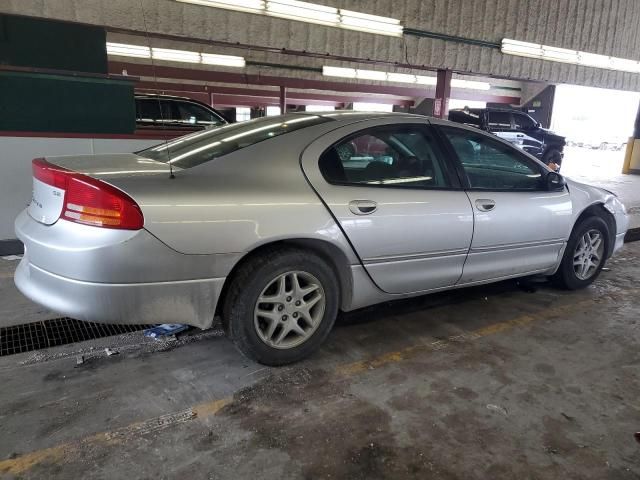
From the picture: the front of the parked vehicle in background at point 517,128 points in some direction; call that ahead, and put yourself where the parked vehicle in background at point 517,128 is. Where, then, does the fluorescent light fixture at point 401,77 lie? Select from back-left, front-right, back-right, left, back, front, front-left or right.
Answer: back-left

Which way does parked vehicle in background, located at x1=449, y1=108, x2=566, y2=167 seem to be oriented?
to the viewer's right

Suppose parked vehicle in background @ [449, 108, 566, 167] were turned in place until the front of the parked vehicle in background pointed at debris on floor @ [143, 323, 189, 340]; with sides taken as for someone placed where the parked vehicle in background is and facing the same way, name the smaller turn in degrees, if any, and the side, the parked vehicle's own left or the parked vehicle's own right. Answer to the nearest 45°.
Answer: approximately 90° to the parked vehicle's own right

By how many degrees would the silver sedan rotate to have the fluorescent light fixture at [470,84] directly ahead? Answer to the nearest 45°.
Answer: approximately 45° to its left

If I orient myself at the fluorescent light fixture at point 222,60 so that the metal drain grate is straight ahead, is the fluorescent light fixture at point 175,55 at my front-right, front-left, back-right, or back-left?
front-right

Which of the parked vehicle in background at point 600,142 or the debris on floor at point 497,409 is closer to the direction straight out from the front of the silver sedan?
the parked vehicle in background

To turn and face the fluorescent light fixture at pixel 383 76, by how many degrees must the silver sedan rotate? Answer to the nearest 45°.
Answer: approximately 45° to its left

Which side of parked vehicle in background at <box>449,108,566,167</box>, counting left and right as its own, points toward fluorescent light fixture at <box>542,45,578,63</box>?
right

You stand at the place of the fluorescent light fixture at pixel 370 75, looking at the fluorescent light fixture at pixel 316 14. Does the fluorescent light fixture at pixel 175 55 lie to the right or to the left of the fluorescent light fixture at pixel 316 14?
right

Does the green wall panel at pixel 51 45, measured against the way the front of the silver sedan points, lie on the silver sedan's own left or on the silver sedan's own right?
on the silver sedan's own left

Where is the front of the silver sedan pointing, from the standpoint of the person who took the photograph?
facing away from the viewer and to the right of the viewer

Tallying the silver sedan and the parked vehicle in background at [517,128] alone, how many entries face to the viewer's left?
0
